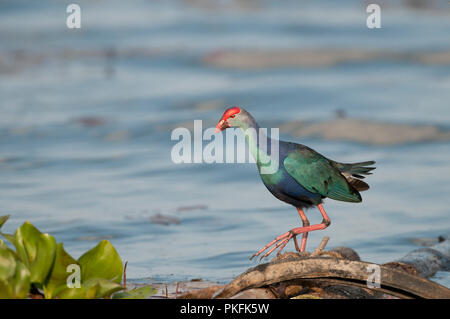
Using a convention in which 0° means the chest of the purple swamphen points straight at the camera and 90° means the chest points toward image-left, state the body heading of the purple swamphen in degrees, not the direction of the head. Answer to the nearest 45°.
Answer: approximately 90°

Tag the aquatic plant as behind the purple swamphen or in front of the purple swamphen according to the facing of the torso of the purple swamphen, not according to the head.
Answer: in front
